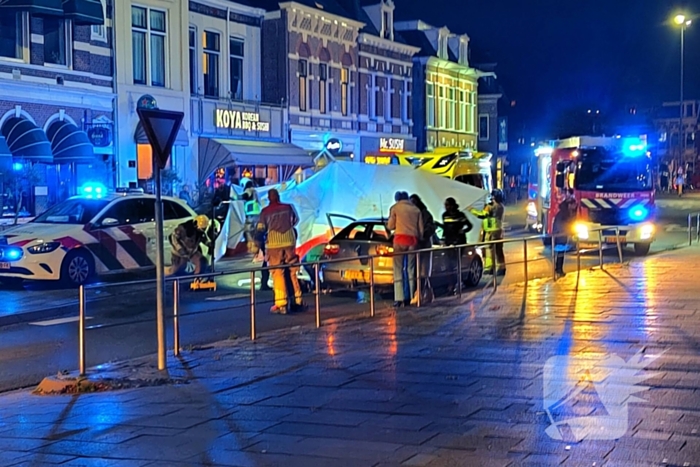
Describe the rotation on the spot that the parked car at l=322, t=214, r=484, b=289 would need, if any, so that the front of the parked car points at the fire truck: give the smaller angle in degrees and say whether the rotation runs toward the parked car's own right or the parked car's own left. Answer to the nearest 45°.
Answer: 0° — it already faces it

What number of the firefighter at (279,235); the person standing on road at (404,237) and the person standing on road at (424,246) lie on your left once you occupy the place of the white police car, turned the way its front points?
3

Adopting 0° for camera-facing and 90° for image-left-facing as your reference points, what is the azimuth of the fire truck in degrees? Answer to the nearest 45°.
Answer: approximately 0°

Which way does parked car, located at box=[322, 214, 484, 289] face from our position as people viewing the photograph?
facing away from the viewer and to the right of the viewer

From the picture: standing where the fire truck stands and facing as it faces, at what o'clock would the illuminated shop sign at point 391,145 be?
The illuminated shop sign is roughly at 5 o'clock from the fire truck.

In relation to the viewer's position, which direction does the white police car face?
facing the viewer and to the left of the viewer

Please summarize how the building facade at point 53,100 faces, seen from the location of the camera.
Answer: facing the viewer and to the right of the viewer

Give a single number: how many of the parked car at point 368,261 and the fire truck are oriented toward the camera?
1

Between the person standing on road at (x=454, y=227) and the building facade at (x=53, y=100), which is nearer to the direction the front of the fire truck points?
the person standing on road

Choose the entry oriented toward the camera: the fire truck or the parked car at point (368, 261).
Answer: the fire truck

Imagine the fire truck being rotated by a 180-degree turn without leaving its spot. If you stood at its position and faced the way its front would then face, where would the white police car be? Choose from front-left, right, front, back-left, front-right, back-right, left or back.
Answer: back-left

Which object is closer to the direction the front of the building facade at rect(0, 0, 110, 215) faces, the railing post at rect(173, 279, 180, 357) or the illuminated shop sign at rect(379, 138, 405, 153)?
the railing post
